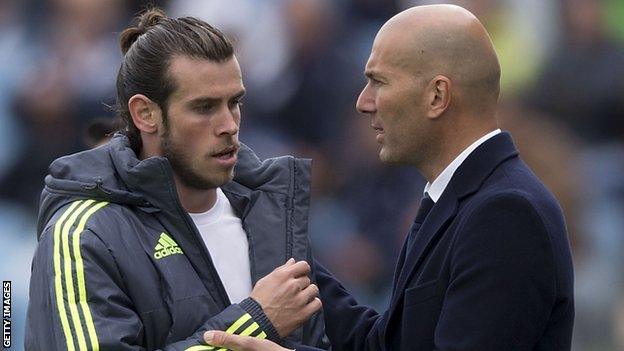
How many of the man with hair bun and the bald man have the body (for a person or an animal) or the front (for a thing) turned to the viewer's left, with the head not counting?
1

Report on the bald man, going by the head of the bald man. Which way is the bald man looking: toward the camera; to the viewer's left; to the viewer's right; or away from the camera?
to the viewer's left

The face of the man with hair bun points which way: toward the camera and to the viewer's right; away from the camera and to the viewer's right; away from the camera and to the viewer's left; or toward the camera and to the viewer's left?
toward the camera and to the viewer's right

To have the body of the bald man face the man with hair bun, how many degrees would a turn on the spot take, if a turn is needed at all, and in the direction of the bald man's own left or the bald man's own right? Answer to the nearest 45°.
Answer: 0° — they already face them

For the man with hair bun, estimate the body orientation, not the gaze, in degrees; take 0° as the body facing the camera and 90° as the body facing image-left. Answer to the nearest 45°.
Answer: approximately 315°

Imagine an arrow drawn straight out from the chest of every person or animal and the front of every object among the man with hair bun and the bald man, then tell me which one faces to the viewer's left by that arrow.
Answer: the bald man

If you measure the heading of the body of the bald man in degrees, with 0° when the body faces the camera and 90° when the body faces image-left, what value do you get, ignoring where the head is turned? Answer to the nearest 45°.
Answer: approximately 90°

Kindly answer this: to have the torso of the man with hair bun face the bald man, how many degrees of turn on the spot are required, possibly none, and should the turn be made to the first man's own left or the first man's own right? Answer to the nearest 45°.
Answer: approximately 45° to the first man's own left
